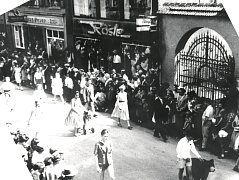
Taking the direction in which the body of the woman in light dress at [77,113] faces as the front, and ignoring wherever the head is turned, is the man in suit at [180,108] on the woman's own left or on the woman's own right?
on the woman's own left

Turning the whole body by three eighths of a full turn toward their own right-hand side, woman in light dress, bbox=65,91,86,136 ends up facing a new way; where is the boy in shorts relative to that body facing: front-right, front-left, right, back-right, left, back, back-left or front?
back-left

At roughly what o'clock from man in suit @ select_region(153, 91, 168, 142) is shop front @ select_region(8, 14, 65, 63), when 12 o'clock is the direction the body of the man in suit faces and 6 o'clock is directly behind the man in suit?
The shop front is roughly at 5 o'clock from the man in suit.

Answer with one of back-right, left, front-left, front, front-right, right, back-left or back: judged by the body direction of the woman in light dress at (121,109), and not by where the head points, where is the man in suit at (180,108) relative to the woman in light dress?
front-left

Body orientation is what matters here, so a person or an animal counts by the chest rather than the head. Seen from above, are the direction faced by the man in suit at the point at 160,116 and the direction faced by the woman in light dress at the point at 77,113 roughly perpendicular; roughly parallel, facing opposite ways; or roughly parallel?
roughly parallel

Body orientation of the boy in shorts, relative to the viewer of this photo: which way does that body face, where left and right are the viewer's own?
facing the viewer and to the right of the viewer

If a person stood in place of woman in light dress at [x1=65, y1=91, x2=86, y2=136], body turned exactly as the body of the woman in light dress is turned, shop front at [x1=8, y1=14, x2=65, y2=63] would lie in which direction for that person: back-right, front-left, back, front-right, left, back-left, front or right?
back

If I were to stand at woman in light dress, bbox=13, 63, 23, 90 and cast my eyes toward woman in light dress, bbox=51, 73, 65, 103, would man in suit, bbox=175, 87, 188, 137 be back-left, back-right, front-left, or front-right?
front-left

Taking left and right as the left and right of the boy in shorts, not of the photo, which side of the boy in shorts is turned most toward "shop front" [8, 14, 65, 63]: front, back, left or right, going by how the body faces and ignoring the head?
back

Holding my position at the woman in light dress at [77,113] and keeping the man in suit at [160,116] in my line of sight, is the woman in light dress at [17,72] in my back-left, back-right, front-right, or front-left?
back-left

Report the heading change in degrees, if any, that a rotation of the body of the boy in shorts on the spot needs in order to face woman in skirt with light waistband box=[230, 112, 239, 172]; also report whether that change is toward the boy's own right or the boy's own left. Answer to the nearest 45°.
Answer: approximately 90° to the boy's own left
